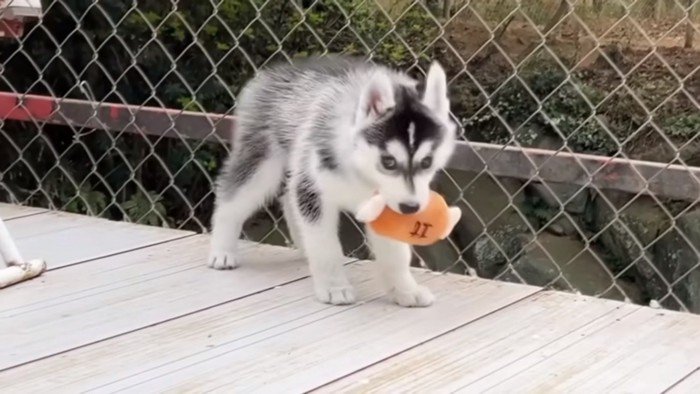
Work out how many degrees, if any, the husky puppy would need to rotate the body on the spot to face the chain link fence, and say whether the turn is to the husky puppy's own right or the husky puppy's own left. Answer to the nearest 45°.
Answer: approximately 135° to the husky puppy's own left

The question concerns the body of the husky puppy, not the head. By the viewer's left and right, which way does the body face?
facing the viewer and to the right of the viewer
